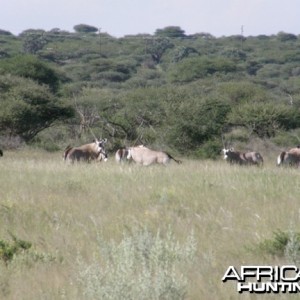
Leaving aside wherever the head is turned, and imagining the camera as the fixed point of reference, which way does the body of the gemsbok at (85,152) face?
to the viewer's right

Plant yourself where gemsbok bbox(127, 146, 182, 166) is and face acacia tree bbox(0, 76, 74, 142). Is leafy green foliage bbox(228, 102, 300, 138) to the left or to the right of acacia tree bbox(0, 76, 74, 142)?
right

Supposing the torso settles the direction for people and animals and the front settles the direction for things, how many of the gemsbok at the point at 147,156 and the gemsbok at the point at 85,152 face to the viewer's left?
1

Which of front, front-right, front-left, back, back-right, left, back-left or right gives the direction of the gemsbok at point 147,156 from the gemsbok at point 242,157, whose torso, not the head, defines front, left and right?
front-left

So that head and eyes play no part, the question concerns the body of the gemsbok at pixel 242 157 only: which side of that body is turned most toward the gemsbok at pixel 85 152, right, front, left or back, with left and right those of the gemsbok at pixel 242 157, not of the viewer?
front

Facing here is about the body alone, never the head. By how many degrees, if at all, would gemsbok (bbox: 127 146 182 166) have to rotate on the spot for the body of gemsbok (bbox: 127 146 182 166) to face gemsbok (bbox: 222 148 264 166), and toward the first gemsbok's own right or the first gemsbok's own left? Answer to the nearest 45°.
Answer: approximately 135° to the first gemsbok's own right

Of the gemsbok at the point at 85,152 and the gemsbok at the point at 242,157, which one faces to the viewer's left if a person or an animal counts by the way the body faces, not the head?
the gemsbok at the point at 242,157

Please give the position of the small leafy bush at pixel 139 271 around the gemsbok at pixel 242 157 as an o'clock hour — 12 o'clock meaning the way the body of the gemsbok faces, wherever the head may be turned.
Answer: The small leafy bush is roughly at 9 o'clock from the gemsbok.

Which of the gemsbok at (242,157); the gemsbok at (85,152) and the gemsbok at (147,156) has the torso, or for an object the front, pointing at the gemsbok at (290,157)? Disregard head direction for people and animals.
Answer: the gemsbok at (85,152)

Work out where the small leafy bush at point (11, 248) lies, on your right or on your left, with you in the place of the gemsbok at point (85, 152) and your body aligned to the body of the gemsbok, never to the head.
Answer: on your right

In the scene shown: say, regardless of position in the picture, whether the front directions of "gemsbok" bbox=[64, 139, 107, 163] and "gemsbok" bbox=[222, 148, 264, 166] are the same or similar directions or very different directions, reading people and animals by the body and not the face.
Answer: very different directions

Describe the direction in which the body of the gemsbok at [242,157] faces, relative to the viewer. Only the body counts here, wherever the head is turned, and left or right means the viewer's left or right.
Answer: facing to the left of the viewer

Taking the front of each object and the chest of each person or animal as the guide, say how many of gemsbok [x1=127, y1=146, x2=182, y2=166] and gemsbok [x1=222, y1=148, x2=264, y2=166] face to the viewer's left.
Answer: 2

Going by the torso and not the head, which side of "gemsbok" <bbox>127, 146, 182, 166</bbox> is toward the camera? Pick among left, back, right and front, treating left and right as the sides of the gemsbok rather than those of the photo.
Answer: left

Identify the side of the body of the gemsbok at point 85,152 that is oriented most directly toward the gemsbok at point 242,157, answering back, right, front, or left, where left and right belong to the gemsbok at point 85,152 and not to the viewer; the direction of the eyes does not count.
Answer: front

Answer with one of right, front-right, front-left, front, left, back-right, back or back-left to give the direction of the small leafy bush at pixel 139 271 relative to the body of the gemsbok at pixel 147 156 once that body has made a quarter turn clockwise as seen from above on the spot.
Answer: back

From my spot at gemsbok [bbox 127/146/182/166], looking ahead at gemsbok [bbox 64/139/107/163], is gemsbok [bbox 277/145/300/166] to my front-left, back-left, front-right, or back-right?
back-right

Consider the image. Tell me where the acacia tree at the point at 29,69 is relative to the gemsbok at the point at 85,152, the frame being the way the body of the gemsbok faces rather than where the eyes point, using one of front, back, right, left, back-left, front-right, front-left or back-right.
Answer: left
